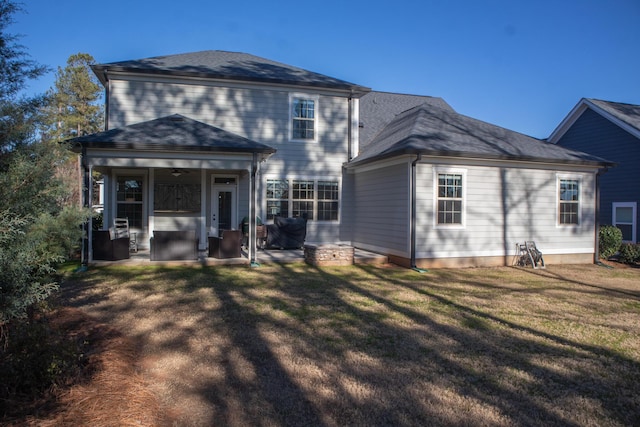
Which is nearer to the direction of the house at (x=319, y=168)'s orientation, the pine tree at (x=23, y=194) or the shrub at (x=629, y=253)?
the shrub

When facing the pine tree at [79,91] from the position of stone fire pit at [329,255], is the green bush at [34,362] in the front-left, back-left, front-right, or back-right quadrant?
back-left

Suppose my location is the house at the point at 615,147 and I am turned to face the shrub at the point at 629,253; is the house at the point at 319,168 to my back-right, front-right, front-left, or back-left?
front-right

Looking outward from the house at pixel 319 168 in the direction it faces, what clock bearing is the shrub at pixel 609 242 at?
The shrub is roughly at 3 o'clock from the house.

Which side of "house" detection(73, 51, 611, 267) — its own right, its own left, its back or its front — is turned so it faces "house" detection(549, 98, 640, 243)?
right

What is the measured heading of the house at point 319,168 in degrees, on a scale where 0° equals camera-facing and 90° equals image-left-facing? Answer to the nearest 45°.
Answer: approximately 180°

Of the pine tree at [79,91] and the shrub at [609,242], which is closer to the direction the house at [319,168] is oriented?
the pine tree

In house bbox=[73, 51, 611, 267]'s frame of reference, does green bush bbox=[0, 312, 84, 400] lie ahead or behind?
behind

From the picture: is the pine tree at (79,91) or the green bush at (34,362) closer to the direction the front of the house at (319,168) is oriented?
the pine tree

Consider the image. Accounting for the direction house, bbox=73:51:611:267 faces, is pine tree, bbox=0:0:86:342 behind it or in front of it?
behind

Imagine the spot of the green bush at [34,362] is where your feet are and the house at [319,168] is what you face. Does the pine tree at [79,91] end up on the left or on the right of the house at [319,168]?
left

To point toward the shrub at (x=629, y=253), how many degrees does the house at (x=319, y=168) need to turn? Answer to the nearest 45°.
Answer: approximately 90° to its right

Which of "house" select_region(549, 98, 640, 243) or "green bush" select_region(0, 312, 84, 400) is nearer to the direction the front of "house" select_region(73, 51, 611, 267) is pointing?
the house
